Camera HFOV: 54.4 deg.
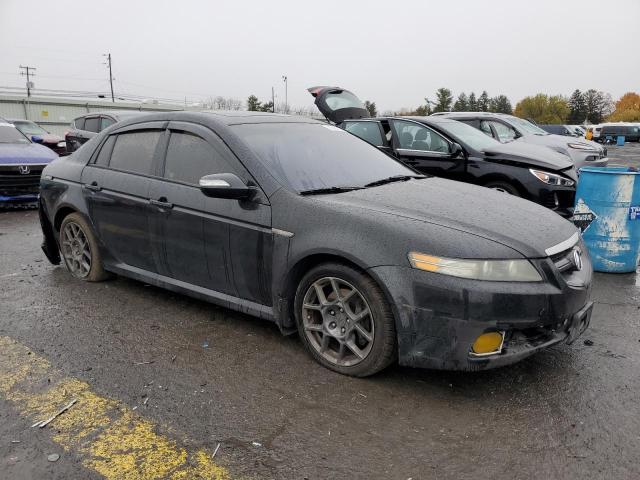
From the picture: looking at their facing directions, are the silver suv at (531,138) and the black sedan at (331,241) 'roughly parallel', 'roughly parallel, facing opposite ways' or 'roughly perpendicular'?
roughly parallel

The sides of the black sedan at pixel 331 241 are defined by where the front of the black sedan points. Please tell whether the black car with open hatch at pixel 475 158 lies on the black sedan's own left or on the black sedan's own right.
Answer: on the black sedan's own left

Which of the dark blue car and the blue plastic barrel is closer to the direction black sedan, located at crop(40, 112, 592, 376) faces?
the blue plastic barrel

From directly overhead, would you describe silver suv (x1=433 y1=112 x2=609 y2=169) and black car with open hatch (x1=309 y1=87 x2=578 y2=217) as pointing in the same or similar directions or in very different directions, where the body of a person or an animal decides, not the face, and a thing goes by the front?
same or similar directions

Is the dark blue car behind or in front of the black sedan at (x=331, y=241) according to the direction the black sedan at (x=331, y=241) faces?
behind

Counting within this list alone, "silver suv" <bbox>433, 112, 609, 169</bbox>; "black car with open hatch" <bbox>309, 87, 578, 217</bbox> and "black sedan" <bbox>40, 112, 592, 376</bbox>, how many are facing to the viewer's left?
0

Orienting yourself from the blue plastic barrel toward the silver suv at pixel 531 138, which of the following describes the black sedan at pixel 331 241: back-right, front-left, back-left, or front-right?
back-left

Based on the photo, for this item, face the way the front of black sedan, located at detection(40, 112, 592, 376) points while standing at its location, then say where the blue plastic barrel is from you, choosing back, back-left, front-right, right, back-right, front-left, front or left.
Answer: left

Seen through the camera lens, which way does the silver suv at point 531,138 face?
facing the viewer and to the right of the viewer

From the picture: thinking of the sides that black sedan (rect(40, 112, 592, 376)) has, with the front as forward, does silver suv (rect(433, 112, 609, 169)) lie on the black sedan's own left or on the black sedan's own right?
on the black sedan's own left

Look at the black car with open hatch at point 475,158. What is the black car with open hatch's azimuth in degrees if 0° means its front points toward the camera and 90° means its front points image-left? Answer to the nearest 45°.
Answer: approximately 315°

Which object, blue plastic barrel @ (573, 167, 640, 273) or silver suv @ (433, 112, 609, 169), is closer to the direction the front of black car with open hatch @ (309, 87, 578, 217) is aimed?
the blue plastic barrel
